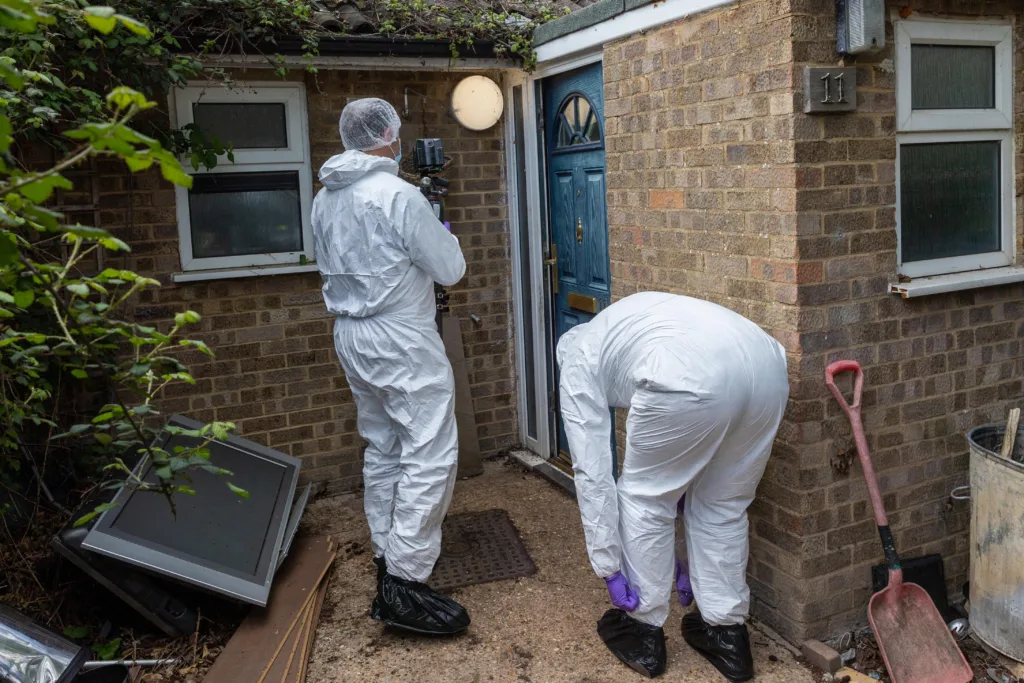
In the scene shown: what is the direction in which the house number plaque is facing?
toward the camera

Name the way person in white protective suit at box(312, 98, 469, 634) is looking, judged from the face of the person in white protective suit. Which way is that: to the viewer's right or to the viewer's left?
to the viewer's right

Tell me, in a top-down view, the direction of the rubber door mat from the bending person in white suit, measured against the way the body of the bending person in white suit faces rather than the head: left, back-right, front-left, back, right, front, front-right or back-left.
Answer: front

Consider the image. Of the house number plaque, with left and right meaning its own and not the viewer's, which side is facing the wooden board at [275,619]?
right

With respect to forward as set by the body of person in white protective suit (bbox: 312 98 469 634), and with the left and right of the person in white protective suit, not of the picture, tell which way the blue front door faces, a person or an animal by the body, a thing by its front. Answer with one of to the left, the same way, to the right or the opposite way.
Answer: the opposite way

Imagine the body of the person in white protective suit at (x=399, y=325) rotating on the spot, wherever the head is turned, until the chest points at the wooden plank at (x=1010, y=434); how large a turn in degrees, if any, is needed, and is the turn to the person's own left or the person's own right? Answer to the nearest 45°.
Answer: approximately 45° to the person's own right

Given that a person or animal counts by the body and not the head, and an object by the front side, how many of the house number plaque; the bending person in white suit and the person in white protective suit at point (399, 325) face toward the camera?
1

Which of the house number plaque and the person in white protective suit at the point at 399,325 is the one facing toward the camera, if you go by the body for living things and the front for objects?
the house number plaque

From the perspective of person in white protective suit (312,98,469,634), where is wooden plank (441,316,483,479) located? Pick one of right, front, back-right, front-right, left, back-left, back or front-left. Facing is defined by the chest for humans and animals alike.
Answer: front-left

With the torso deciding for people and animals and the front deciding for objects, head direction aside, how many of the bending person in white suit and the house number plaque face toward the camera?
1

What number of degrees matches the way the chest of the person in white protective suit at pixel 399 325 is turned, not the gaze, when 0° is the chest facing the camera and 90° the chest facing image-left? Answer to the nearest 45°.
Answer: approximately 225°

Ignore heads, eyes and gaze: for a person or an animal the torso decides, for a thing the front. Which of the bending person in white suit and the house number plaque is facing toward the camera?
the house number plaque

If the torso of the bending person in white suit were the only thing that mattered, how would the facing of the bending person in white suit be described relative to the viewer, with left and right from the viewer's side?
facing away from the viewer and to the left of the viewer
